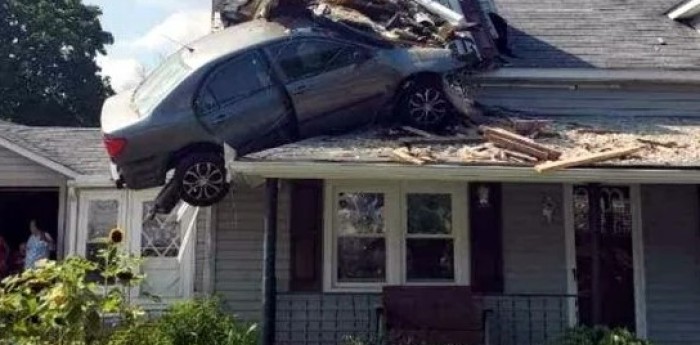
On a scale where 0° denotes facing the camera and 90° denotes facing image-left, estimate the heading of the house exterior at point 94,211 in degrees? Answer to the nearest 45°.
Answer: approximately 0°

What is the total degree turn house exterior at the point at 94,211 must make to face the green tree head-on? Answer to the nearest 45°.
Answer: approximately 180°

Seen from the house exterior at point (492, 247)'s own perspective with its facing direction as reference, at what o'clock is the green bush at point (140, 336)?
The green bush is roughly at 2 o'clock from the house exterior.

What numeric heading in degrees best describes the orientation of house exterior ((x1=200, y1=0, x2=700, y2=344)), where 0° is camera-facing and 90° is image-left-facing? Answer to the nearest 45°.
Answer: approximately 0°

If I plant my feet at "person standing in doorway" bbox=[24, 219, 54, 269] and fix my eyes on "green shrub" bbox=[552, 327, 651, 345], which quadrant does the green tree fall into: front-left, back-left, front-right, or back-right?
back-left

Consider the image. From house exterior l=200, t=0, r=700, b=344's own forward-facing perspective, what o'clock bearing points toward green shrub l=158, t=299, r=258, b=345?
The green shrub is roughly at 2 o'clock from the house exterior.

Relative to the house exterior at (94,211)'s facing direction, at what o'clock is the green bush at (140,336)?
The green bush is roughly at 12 o'clock from the house exterior.
